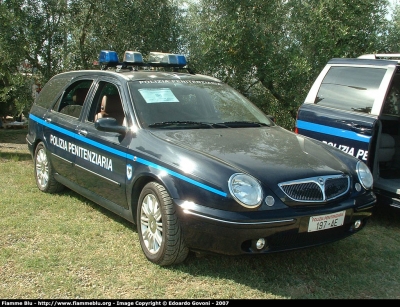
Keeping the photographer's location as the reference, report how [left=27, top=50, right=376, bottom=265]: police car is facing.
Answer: facing the viewer and to the right of the viewer

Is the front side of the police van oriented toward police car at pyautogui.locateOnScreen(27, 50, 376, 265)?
no

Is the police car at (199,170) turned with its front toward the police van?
no

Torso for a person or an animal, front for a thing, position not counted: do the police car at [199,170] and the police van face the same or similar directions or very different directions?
same or similar directions

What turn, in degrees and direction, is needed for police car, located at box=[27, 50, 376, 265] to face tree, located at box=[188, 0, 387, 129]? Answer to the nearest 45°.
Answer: approximately 135° to its left

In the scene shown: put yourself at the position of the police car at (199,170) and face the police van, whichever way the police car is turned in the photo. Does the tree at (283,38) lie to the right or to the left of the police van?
left

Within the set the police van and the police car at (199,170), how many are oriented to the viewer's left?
0

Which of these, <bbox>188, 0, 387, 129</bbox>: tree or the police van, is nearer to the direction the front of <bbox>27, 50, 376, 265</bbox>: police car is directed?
the police van
